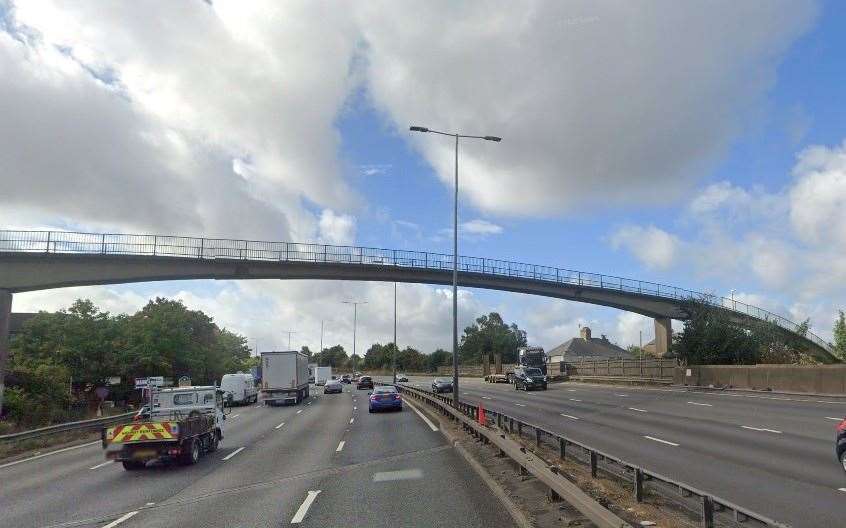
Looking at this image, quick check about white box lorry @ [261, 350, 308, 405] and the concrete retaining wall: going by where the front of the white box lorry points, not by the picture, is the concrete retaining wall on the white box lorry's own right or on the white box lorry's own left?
on the white box lorry's own right

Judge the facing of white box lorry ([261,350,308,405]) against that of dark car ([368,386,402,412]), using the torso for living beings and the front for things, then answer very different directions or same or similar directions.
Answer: same or similar directions

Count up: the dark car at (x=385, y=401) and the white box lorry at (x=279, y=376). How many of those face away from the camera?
2

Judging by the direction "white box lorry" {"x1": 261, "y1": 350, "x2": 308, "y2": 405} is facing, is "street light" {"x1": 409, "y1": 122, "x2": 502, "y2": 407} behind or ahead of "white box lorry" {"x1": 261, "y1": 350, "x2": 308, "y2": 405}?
behind

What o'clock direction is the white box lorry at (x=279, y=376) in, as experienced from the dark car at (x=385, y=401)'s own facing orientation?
The white box lorry is roughly at 11 o'clock from the dark car.

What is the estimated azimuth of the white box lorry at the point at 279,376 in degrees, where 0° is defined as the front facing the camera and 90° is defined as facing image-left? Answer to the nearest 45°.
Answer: approximately 180°

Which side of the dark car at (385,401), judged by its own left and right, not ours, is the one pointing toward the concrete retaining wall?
right

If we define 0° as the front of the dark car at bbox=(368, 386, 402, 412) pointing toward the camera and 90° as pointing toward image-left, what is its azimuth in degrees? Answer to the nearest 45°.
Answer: approximately 180°

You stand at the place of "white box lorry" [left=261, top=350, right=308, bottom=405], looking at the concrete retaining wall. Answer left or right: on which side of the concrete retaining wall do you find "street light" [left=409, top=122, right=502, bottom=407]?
right
